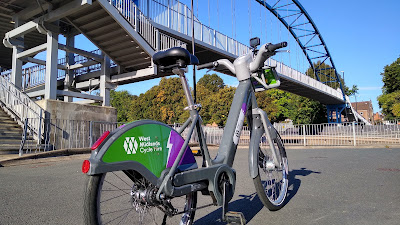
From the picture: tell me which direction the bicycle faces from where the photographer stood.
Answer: facing away from the viewer and to the right of the viewer

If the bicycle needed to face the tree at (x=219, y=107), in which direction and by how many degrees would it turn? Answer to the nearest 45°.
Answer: approximately 45° to its left

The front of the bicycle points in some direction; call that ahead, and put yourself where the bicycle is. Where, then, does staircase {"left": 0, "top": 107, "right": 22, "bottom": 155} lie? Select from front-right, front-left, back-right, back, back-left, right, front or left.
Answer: left

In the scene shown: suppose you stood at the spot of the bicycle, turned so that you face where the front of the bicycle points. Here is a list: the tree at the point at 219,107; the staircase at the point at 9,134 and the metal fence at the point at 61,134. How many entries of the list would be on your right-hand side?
0

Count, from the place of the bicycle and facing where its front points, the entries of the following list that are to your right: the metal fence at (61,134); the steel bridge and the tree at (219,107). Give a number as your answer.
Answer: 0

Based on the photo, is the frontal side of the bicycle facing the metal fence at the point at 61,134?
no

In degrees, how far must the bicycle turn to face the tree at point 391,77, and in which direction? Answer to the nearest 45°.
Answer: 0° — it already faces it

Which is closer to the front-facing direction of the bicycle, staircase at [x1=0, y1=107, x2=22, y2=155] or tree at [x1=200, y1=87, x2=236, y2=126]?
the tree

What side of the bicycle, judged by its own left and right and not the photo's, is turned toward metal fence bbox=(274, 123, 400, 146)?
front

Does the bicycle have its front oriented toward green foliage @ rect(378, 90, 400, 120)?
yes

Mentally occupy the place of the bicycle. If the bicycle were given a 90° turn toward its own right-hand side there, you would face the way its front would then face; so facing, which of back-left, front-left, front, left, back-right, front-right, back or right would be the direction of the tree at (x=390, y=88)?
left

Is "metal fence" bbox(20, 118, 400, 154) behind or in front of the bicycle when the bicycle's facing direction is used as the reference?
in front

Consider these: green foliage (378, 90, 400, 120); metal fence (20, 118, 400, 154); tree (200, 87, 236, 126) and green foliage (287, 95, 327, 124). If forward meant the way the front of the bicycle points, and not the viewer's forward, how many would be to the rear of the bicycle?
0

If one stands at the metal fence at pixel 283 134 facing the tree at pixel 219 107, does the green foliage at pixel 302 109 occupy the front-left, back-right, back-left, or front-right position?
front-right

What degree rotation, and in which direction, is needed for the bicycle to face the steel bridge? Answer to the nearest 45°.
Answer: approximately 45° to its left

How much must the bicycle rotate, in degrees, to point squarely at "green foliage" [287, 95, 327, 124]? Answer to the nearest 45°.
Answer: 0° — it already faces it
